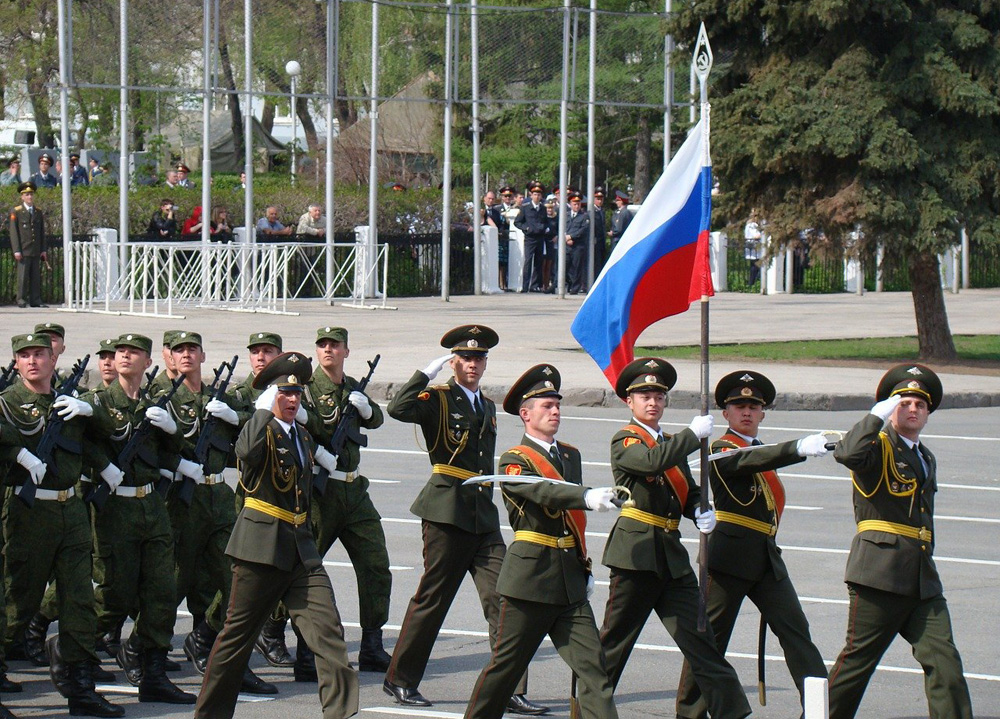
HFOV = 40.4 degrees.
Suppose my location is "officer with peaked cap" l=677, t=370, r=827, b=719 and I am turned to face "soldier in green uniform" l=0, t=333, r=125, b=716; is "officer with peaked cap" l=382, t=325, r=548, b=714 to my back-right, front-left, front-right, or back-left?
front-right

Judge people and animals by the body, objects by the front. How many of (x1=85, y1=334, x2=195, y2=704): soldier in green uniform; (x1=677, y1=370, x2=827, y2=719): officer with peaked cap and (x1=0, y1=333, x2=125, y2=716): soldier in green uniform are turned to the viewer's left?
0

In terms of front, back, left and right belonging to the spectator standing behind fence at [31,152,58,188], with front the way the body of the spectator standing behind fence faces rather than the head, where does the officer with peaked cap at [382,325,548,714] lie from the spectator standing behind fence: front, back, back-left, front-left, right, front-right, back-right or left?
front

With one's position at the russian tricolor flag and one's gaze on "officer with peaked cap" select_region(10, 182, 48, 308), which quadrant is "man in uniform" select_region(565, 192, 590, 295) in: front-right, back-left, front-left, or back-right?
front-right

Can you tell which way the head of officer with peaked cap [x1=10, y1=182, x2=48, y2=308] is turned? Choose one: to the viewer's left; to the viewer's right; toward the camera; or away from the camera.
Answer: toward the camera

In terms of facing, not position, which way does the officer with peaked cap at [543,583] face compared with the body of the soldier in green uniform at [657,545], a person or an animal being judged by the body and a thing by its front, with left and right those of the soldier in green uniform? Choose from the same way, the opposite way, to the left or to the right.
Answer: the same way

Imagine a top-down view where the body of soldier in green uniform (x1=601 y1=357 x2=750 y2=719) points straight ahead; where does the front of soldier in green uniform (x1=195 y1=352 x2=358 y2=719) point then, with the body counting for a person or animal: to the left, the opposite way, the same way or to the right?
the same way

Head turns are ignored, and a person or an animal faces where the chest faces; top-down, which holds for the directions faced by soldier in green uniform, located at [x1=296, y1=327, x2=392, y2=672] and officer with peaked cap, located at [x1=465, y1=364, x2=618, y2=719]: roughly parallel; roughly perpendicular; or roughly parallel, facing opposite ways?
roughly parallel

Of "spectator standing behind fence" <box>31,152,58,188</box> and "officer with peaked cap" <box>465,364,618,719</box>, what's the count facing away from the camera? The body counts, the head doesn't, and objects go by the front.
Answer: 0

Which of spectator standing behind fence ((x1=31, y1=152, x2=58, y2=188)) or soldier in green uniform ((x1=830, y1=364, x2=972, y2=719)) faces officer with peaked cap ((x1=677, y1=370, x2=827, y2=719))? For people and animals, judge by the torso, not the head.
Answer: the spectator standing behind fence
